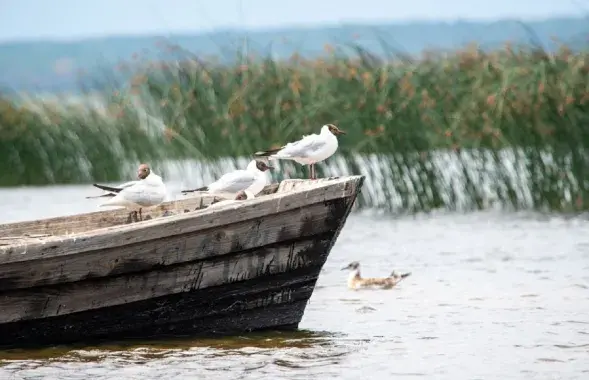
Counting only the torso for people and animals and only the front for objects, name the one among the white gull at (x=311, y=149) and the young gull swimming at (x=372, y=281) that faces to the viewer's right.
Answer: the white gull

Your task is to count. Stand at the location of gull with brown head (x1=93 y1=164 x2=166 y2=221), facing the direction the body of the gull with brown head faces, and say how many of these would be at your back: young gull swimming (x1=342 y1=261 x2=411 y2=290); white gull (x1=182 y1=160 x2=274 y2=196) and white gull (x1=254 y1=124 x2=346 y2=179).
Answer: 0

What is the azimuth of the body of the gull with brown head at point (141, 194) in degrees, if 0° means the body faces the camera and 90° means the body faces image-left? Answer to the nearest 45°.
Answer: approximately 270°

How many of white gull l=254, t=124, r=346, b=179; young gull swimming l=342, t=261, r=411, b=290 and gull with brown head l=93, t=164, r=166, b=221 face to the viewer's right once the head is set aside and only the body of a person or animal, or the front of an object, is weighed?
2

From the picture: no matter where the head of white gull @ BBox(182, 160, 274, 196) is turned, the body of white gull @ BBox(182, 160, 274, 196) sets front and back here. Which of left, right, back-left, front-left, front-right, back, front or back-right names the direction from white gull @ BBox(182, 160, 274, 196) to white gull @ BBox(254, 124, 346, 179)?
front-left

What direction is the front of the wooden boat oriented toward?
to the viewer's right

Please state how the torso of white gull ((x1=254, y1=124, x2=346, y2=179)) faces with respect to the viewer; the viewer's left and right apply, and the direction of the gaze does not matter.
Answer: facing to the right of the viewer

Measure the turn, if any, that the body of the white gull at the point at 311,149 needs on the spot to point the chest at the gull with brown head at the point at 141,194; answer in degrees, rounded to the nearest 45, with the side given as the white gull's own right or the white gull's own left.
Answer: approximately 135° to the white gull's own right

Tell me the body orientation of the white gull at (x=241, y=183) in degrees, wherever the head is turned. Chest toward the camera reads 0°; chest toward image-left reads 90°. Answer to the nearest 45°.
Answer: approximately 270°

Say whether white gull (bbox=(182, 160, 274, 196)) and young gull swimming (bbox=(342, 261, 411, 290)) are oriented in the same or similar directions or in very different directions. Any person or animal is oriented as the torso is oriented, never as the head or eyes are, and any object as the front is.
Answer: very different directions

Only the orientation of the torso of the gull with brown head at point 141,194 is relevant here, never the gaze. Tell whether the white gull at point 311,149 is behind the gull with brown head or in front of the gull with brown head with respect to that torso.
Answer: in front
